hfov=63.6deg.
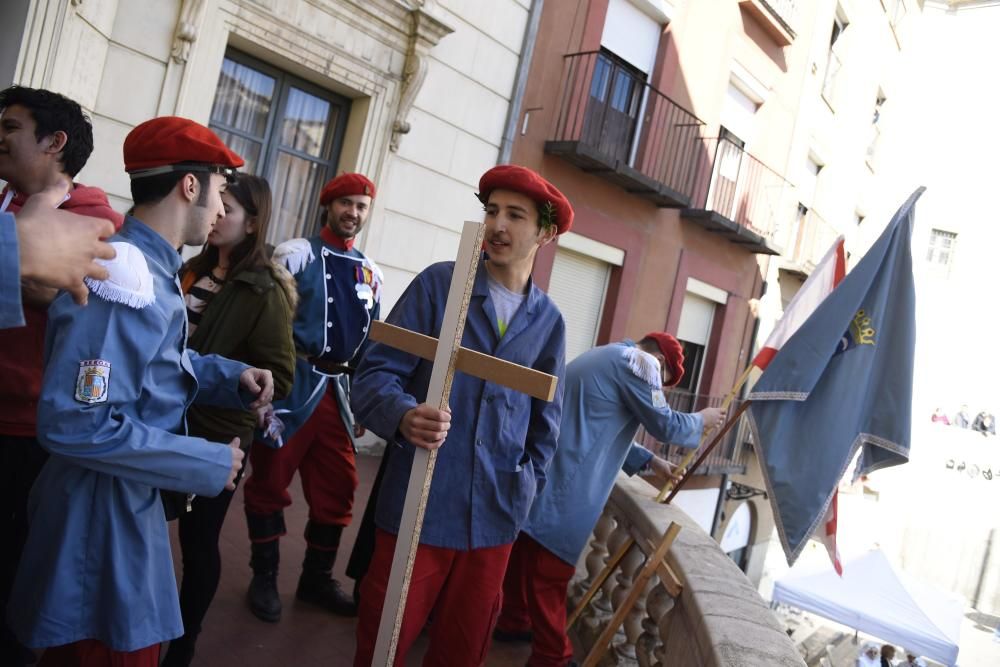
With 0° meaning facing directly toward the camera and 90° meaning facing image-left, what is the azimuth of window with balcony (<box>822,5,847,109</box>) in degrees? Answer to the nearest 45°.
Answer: approximately 315°

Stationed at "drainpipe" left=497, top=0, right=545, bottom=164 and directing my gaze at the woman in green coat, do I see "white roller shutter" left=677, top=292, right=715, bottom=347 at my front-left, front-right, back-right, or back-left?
back-left

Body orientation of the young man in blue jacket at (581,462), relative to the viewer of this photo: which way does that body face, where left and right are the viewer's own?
facing to the right of the viewer

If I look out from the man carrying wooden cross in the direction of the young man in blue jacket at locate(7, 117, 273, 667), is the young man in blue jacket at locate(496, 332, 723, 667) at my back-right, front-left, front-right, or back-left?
back-right

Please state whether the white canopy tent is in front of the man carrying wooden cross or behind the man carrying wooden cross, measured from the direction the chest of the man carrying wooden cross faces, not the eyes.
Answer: behind

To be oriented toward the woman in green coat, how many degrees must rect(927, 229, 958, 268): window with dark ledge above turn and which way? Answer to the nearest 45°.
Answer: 0° — it already faces them

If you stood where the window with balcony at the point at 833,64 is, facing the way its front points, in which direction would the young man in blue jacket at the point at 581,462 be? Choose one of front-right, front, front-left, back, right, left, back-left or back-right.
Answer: front-right

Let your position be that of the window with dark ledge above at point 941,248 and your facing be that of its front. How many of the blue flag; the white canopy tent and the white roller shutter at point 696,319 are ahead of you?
3

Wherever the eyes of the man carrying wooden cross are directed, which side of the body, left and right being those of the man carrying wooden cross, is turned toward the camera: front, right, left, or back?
front

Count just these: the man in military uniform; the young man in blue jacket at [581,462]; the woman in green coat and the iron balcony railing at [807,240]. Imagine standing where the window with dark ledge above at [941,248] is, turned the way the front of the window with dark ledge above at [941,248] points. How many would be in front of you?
4

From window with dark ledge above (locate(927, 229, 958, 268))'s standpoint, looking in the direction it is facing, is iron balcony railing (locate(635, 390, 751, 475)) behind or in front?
in front

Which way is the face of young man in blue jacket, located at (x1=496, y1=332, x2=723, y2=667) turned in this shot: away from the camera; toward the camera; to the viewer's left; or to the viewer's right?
to the viewer's right

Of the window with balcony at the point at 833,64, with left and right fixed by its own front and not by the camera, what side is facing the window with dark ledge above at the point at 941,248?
left

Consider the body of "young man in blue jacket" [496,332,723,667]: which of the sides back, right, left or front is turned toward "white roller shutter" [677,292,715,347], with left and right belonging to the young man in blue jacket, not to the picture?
left
